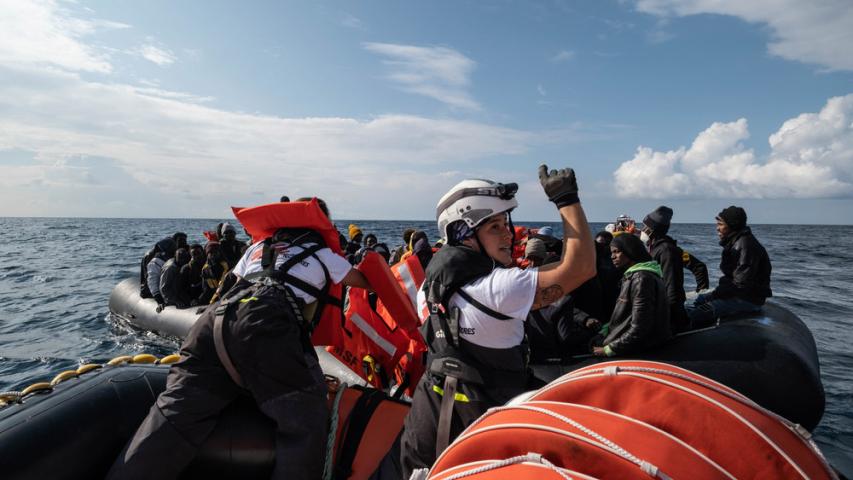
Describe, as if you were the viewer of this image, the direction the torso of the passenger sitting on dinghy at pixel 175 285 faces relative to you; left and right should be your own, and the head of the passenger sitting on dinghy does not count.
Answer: facing to the right of the viewer

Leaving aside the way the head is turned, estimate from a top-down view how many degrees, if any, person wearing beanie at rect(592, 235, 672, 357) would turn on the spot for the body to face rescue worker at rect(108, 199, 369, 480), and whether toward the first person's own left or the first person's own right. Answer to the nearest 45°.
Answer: approximately 45° to the first person's own left

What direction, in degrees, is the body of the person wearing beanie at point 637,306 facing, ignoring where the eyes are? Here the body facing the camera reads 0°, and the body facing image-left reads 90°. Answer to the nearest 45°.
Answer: approximately 90°

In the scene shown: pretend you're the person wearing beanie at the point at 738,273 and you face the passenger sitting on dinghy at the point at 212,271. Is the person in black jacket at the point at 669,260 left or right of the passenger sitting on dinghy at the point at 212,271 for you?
left

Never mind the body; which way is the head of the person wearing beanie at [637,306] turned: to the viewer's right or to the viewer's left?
to the viewer's left

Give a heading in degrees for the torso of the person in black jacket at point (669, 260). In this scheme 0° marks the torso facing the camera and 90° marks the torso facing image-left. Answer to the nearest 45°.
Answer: approximately 90°

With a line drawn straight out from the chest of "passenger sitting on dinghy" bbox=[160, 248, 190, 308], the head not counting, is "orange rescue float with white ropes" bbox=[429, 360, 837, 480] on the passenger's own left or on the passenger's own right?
on the passenger's own right

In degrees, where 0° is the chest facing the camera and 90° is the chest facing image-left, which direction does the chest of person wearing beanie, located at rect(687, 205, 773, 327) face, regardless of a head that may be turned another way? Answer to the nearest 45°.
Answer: approximately 90°

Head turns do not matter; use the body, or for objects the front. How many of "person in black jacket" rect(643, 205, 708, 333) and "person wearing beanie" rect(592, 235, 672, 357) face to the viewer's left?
2
